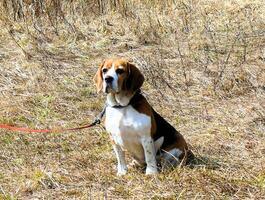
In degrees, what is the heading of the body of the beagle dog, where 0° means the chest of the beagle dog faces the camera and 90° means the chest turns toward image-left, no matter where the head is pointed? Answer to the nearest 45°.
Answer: approximately 45°
